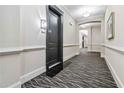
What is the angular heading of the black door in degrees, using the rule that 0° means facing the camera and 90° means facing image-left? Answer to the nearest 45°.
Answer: approximately 315°

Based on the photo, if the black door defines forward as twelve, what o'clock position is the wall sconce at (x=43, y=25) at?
The wall sconce is roughly at 2 o'clock from the black door.
